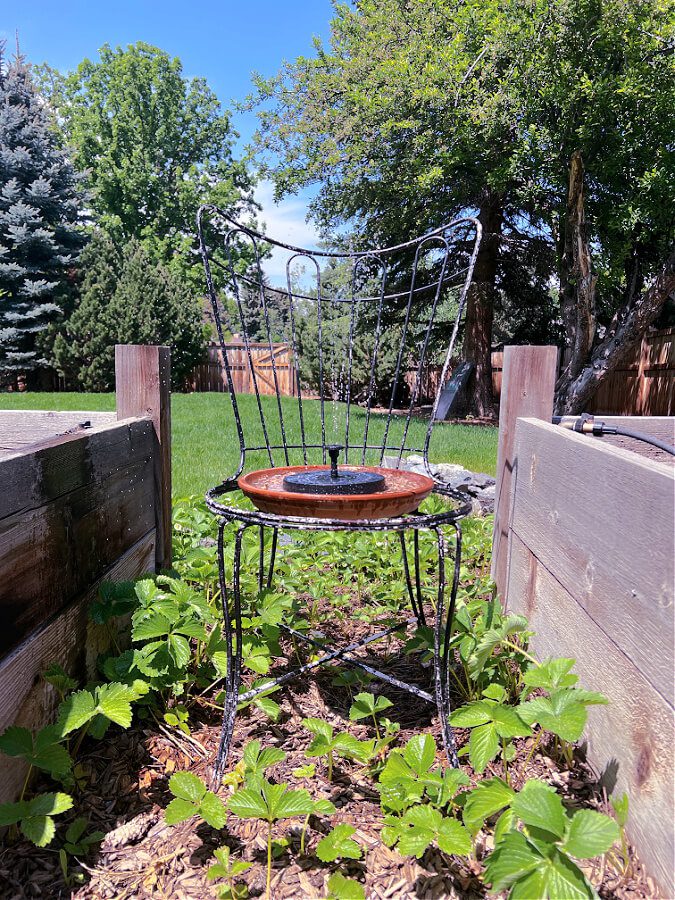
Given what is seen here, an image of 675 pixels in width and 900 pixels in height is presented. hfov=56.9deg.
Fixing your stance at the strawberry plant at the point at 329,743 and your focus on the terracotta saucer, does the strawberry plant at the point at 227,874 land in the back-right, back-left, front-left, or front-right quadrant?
back-left

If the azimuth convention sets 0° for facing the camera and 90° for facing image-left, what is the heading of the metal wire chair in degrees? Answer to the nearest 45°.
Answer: approximately 0°

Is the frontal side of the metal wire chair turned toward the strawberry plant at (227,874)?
yes

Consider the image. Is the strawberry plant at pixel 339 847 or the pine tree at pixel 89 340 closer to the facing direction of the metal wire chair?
the strawberry plant

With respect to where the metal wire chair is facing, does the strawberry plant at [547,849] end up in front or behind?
in front

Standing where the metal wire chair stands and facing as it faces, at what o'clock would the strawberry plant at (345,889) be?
The strawberry plant is roughly at 12 o'clock from the metal wire chair.

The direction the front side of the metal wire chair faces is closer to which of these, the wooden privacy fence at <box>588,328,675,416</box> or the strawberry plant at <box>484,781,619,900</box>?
the strawberry plant

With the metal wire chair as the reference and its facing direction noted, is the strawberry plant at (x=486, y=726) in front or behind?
in front

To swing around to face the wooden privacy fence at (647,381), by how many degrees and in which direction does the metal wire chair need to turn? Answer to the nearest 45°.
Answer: approximately 135° to its left

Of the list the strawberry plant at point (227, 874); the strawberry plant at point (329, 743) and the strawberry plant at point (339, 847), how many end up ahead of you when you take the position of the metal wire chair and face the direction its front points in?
3

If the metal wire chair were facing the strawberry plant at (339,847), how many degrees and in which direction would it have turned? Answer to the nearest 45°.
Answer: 0° — it already faces it

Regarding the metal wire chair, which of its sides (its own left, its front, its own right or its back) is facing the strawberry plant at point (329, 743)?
front
